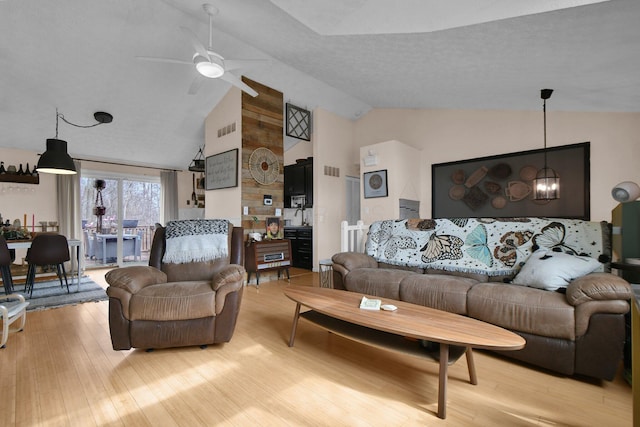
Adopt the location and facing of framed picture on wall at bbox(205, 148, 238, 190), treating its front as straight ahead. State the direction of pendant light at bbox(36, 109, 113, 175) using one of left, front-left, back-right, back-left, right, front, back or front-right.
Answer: front-right

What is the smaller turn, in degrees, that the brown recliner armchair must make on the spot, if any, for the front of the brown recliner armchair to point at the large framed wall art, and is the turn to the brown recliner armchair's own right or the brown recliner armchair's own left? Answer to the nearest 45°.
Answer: approximately 90° to the brown recliner armchair's own left

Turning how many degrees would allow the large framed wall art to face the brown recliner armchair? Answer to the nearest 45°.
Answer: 0° — it already faces it

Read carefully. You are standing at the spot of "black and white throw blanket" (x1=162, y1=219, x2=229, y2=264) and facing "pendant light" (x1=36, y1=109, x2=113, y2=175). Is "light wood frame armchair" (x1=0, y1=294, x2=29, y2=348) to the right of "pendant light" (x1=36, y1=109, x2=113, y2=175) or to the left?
left

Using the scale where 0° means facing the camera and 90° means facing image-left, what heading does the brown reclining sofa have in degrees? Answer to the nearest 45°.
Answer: approximately 45°

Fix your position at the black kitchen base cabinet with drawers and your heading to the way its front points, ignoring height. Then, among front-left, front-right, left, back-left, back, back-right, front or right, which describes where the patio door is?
front-right

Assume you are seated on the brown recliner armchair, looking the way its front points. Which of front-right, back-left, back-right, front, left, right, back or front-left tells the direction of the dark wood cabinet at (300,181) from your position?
back-left

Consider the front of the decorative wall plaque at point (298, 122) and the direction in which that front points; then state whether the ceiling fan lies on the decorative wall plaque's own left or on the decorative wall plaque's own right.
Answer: on the decorative wall plaque's own right

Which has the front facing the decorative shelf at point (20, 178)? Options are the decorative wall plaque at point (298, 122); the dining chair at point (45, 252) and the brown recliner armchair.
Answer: the dining chair

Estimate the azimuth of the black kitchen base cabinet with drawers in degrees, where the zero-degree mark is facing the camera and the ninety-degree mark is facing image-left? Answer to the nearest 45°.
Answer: approximately 45°

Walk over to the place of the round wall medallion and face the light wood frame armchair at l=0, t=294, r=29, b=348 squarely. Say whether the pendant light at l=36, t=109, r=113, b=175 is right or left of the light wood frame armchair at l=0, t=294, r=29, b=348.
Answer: right

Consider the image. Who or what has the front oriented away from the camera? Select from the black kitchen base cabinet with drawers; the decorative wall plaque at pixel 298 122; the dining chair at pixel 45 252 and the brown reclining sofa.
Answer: the dining chair

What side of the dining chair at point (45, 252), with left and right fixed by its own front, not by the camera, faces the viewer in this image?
back
